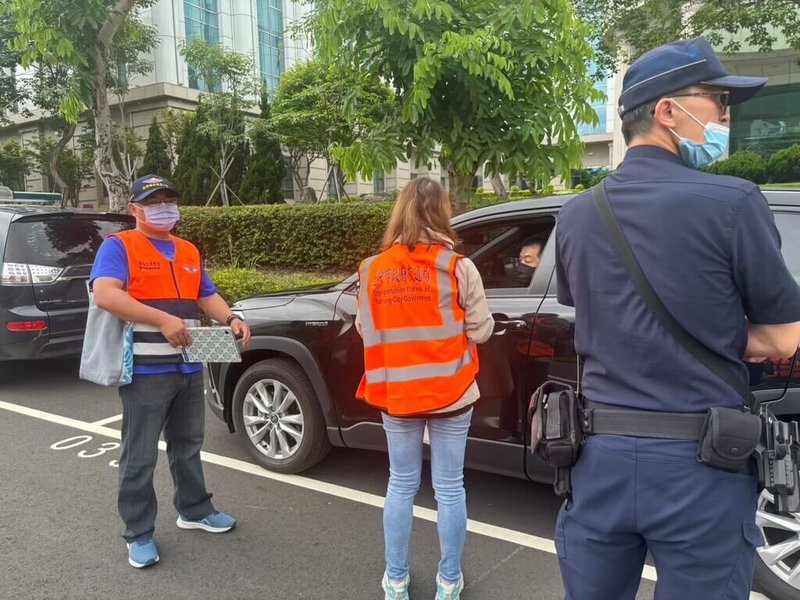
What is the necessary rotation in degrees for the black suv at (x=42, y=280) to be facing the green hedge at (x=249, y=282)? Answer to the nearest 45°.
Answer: approximately 90° to its right

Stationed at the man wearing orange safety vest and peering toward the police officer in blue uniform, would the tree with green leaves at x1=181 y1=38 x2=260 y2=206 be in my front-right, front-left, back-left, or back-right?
back-left

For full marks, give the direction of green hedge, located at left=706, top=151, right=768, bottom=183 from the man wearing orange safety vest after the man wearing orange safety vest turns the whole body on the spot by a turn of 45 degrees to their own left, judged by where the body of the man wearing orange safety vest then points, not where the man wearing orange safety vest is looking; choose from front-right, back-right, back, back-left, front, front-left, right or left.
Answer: front-left

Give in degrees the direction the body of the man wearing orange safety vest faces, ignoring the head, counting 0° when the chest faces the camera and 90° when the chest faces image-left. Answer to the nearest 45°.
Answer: approximately 315°

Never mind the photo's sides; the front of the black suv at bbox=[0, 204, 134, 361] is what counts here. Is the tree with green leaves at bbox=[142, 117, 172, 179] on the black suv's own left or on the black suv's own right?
on the black suv's own right

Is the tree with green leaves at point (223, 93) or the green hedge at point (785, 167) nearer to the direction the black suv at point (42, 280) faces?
the tree with green leaves

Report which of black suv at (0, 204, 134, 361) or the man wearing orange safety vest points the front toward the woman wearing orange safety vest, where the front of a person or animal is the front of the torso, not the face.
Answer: the man wearing orange safety vest

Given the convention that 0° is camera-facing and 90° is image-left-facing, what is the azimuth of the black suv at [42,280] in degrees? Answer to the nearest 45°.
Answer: approximately 135°

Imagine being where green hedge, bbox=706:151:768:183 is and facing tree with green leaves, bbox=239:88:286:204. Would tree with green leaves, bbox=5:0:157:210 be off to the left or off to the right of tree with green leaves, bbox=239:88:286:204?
left

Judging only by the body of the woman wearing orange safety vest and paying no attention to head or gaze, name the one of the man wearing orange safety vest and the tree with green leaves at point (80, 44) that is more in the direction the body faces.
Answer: the tree with green leaves

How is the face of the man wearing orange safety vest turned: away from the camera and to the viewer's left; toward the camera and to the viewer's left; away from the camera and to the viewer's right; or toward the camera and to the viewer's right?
toward the camera and to the viewer's right

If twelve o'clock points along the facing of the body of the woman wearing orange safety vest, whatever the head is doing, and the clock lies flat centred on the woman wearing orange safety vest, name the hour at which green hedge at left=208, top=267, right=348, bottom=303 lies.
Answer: The green hedge is roughly at 10 o'clock from the woman wearing orange safety vest.
